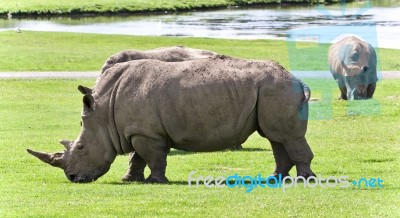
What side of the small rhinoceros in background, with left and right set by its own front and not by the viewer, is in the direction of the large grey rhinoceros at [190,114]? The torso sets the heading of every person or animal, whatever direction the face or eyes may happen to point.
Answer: front

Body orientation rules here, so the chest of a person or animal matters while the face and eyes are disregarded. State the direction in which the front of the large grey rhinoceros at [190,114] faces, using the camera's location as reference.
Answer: facing to the left of the viewer

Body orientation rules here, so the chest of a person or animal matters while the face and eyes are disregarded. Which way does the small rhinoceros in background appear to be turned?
toward the camera

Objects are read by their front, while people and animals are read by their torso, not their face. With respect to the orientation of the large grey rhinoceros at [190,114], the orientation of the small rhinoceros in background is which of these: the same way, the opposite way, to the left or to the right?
to the left

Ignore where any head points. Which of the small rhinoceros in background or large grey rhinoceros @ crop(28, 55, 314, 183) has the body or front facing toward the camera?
the small rhinoceros in background

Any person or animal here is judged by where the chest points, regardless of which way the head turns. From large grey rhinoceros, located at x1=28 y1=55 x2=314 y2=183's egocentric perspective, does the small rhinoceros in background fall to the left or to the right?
on its right

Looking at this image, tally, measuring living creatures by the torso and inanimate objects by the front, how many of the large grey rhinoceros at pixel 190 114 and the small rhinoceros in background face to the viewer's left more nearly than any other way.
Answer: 1
